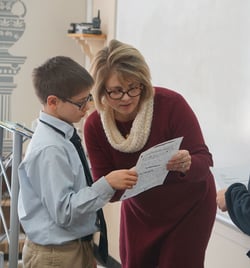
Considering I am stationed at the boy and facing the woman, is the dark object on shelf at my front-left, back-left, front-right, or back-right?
front-left

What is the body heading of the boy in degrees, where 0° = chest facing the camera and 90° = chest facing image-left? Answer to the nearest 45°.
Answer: approximately 270°

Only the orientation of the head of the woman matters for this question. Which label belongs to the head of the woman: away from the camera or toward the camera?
toward the camera

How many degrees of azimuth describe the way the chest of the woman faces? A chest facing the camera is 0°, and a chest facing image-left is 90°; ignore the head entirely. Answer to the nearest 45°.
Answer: approximately 45°

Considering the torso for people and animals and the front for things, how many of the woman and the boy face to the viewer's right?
1

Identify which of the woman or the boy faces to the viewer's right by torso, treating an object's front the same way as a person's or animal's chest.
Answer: the boy

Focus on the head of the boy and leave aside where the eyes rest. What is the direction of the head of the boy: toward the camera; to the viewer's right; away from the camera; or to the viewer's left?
to the viewer's right

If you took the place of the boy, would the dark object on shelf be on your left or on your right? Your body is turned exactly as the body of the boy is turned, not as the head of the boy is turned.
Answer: on your left
